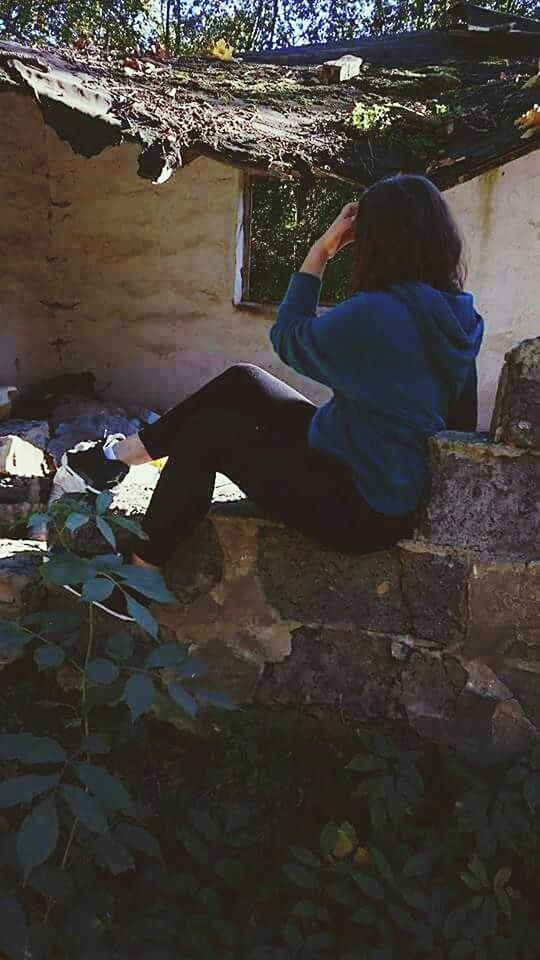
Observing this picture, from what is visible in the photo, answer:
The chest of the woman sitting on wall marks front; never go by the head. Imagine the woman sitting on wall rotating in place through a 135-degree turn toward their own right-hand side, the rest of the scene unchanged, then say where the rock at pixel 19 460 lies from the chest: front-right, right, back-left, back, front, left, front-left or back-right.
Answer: back-left

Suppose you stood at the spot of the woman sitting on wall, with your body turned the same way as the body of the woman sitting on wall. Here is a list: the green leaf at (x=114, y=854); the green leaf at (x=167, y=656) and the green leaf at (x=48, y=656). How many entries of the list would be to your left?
3

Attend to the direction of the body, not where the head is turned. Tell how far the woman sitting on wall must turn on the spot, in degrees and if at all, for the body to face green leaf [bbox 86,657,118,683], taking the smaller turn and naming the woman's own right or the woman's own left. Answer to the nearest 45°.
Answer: approximately 90° to the woman's own left

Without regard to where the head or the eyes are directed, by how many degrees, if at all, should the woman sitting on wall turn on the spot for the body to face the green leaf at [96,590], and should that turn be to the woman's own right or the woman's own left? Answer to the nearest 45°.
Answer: approximately 90° to the woman's own left

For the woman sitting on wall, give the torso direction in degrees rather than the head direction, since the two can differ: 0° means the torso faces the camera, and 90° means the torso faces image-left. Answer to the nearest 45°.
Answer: approximately 135°

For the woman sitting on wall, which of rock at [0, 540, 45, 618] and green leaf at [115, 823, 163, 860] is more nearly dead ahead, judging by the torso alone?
the rock

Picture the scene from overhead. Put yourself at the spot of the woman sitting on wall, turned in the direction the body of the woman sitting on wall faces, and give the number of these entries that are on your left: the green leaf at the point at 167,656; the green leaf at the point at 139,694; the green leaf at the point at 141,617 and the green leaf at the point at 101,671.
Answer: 4

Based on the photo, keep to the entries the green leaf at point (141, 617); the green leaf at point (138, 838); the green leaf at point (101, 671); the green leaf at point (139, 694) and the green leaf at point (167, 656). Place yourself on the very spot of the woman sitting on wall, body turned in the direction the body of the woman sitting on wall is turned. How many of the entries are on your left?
5

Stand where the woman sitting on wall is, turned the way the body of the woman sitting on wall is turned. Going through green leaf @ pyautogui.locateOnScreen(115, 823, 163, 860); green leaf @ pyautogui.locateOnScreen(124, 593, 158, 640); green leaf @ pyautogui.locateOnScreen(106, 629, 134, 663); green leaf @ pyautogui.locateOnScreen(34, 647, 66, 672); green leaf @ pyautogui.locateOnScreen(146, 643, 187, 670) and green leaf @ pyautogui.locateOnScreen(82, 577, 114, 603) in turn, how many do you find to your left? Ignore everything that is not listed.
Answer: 6

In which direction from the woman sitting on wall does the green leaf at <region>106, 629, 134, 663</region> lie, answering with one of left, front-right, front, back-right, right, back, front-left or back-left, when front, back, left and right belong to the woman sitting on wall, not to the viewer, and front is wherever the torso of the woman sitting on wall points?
left

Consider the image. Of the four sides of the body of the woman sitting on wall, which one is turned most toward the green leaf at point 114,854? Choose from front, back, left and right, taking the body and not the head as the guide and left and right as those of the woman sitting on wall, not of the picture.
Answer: left

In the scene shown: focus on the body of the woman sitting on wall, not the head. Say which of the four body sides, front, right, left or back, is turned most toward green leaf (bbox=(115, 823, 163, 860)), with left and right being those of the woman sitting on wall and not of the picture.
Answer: left
